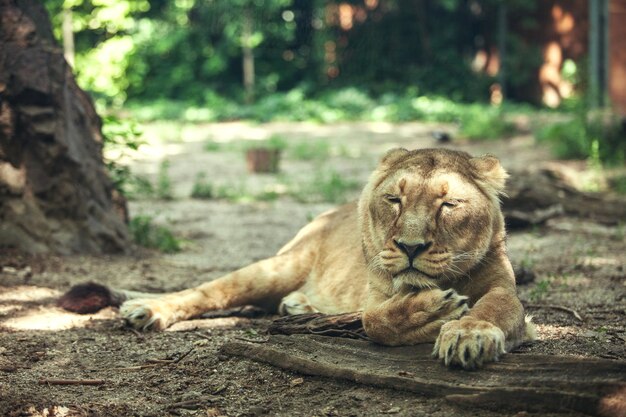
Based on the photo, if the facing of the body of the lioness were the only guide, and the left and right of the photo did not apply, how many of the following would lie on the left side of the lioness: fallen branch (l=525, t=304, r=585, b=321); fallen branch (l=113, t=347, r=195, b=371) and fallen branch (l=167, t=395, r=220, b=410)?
1

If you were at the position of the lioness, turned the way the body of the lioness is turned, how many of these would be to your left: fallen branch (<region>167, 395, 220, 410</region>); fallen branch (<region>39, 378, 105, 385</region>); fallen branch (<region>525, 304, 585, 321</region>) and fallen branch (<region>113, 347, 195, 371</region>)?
1

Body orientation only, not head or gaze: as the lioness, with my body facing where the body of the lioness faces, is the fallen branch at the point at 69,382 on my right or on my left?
on my right

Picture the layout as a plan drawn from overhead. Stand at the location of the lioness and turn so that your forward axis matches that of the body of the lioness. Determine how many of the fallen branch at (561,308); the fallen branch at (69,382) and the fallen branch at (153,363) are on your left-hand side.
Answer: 1

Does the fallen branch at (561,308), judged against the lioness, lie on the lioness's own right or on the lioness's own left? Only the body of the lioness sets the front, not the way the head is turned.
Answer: on the lioness's own left

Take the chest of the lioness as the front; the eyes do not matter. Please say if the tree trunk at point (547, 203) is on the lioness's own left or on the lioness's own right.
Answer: on the lioness's own left

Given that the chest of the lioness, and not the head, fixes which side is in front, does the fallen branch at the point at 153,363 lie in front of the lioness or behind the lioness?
behind

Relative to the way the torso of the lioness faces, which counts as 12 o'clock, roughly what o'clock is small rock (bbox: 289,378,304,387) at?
The small rock is roughly at 2 o'clock from the lioness.

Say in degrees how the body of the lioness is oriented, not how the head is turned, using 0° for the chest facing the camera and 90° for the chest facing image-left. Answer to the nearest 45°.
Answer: approximately 315°

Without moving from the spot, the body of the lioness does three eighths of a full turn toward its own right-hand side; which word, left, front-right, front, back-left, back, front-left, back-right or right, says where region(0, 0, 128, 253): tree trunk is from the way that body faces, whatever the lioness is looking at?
front-right
